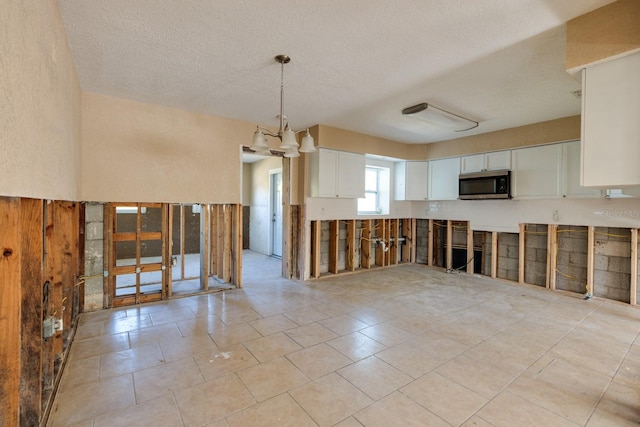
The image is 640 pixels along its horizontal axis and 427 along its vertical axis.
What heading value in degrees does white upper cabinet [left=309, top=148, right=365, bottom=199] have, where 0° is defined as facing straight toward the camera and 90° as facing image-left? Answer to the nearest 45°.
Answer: approximately 315°

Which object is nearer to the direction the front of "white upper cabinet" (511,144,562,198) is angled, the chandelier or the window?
the chandelier

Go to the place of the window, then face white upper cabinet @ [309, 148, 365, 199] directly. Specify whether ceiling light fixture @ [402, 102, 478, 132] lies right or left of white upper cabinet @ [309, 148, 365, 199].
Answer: left

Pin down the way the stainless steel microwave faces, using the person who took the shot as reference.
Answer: facing the viewer and to the left of the viewer

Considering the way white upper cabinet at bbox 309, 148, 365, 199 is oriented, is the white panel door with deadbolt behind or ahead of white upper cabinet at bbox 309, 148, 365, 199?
behind

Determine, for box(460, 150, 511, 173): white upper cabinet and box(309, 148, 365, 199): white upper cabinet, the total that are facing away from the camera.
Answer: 0

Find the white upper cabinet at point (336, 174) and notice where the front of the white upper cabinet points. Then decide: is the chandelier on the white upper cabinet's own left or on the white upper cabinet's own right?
on the white upper cabinet's own right

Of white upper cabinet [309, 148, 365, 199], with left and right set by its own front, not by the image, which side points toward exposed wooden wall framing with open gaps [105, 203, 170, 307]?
right

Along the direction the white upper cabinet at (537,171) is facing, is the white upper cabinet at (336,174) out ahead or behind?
ahead

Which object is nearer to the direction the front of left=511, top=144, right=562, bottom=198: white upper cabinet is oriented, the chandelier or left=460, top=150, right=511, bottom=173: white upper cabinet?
the chandelier

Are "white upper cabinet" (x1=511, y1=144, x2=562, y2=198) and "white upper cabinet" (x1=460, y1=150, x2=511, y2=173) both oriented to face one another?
no

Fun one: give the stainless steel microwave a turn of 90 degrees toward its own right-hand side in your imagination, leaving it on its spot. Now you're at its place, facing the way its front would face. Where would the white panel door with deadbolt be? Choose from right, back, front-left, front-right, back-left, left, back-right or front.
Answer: front-left

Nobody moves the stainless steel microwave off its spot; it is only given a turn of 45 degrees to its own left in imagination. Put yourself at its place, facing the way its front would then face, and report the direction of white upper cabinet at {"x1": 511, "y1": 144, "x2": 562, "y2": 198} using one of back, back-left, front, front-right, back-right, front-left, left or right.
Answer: left

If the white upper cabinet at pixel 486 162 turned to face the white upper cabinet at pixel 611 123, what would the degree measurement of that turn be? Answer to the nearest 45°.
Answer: approximately 45° to its left

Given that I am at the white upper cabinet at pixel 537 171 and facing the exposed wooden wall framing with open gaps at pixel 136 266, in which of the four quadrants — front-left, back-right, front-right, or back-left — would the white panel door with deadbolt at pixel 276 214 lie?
front-right

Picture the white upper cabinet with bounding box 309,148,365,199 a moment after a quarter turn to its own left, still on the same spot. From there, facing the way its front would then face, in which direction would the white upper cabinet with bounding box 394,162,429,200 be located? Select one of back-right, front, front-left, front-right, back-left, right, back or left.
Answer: front
